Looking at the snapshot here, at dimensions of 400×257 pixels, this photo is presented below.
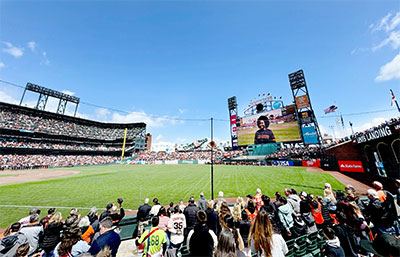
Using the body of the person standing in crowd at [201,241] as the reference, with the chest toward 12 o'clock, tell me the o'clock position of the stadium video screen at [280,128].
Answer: The stadium video screen is roughly at 1 o'clock from the person standing in crowd.

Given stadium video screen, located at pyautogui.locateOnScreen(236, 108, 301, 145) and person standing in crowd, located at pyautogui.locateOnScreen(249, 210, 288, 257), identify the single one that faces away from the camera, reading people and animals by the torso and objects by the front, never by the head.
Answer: the person standing in crowd

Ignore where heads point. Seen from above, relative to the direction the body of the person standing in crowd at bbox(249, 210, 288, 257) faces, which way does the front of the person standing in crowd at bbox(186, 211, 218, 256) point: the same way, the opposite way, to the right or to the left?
the same way

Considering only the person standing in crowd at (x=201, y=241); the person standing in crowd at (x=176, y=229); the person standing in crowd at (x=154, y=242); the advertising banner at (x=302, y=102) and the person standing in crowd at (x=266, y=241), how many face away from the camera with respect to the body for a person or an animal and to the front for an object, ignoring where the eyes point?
4

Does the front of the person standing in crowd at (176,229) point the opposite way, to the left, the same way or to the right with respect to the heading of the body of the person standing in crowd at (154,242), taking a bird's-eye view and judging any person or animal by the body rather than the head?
the same way

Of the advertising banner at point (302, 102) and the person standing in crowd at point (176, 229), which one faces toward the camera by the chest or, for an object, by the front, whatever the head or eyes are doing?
the advertising banner

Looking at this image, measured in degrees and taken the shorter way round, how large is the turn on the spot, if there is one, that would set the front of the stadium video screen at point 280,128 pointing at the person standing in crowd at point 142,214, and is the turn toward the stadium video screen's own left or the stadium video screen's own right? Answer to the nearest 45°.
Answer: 0° — it already faces them

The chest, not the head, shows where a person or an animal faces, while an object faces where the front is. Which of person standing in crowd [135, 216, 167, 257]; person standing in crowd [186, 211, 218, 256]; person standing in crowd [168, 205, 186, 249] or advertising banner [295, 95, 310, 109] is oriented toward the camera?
the advertising banner

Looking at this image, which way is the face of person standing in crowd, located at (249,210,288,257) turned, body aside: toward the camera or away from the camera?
away from the camera

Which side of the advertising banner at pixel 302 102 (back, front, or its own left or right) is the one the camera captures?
front

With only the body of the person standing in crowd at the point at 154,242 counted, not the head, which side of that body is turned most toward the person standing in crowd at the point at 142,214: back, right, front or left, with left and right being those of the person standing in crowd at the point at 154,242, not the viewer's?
front

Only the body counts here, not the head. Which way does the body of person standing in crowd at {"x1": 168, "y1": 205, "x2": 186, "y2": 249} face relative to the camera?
away from the camera

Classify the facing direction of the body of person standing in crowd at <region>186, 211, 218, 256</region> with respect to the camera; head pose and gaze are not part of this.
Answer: away from the camera

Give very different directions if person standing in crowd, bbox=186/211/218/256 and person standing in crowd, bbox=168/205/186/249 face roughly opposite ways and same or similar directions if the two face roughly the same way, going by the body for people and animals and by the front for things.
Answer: same or similar directions

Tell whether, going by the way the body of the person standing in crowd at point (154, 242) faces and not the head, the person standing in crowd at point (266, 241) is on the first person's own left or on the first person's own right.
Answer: on the first person's own right

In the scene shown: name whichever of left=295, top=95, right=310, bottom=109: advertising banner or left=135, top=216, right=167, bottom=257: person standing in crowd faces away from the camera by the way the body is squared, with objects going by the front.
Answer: the person standing in crowd

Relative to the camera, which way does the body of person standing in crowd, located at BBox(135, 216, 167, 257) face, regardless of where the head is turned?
away from the camera

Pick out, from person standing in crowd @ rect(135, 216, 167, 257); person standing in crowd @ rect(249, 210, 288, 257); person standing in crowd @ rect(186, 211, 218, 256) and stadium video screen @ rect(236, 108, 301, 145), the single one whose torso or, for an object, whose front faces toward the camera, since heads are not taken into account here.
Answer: the stadium video screen

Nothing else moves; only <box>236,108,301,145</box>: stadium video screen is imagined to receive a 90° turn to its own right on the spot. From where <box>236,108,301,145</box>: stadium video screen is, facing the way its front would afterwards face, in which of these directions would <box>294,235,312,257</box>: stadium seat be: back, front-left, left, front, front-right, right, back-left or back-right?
left

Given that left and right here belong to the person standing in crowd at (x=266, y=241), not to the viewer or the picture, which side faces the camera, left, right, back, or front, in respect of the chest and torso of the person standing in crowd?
back
